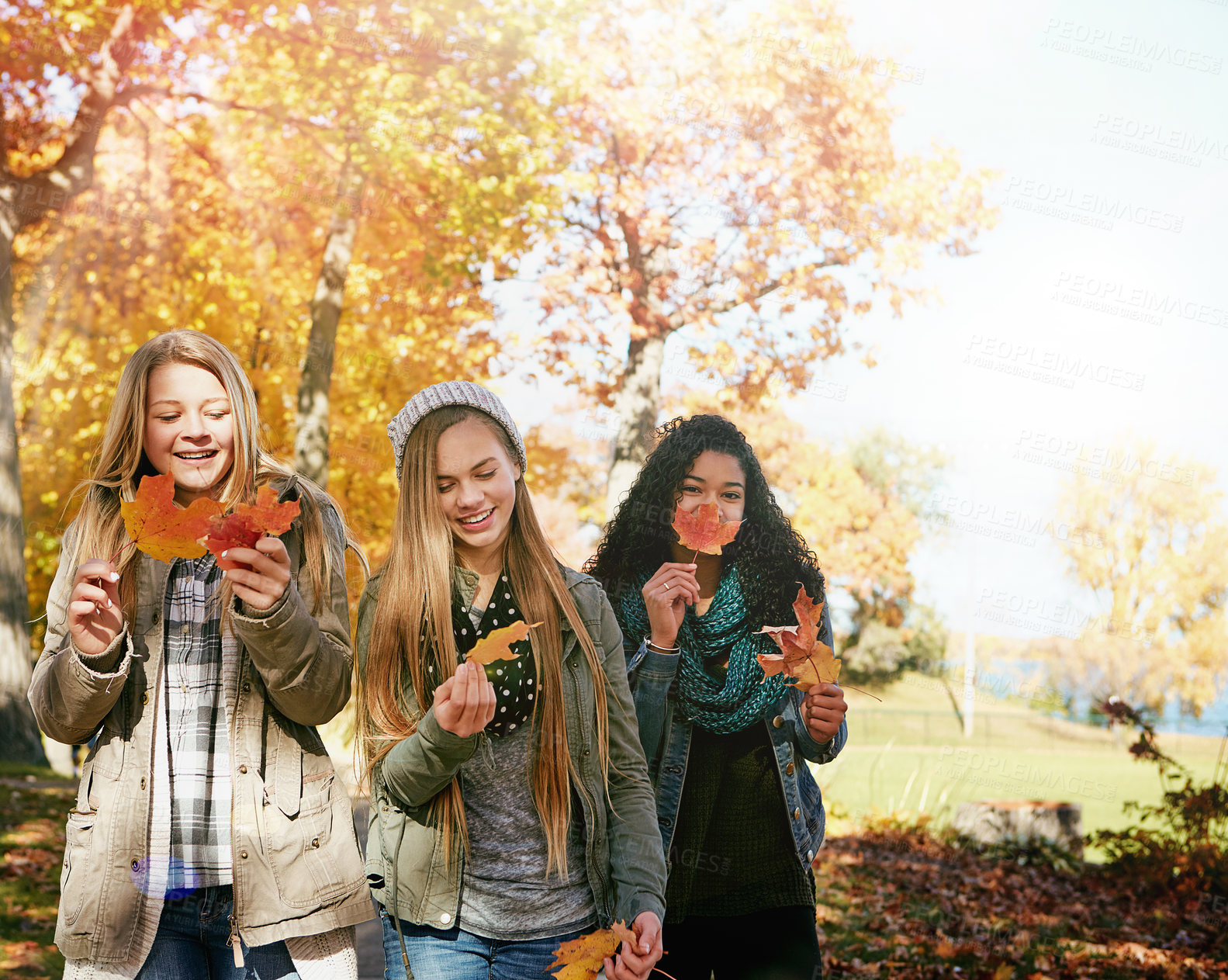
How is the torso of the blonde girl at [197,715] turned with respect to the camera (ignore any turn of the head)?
toward the camera

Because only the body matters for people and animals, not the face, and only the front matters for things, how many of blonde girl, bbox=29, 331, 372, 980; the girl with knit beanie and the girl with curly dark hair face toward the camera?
3

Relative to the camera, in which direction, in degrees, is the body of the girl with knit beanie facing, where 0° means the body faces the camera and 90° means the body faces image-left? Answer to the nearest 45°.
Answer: approximately 0°

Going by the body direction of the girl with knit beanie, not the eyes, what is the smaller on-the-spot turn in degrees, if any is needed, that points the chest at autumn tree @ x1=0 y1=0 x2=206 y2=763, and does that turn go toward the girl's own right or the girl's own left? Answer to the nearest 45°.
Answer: approximately 135° to the girl's own right

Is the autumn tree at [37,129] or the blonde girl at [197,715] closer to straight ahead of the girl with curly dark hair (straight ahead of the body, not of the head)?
the blonde girl

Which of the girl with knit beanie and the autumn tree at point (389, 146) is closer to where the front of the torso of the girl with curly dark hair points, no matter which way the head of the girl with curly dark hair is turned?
the girl with knit beanie

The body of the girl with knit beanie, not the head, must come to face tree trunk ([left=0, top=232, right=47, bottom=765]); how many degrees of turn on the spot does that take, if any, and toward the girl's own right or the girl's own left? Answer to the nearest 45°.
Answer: approximately 135° to the girl's own right

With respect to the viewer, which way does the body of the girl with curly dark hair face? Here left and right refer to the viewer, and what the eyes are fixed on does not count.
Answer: facing the viewer

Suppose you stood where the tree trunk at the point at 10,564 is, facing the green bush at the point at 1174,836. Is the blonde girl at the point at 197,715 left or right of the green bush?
right
